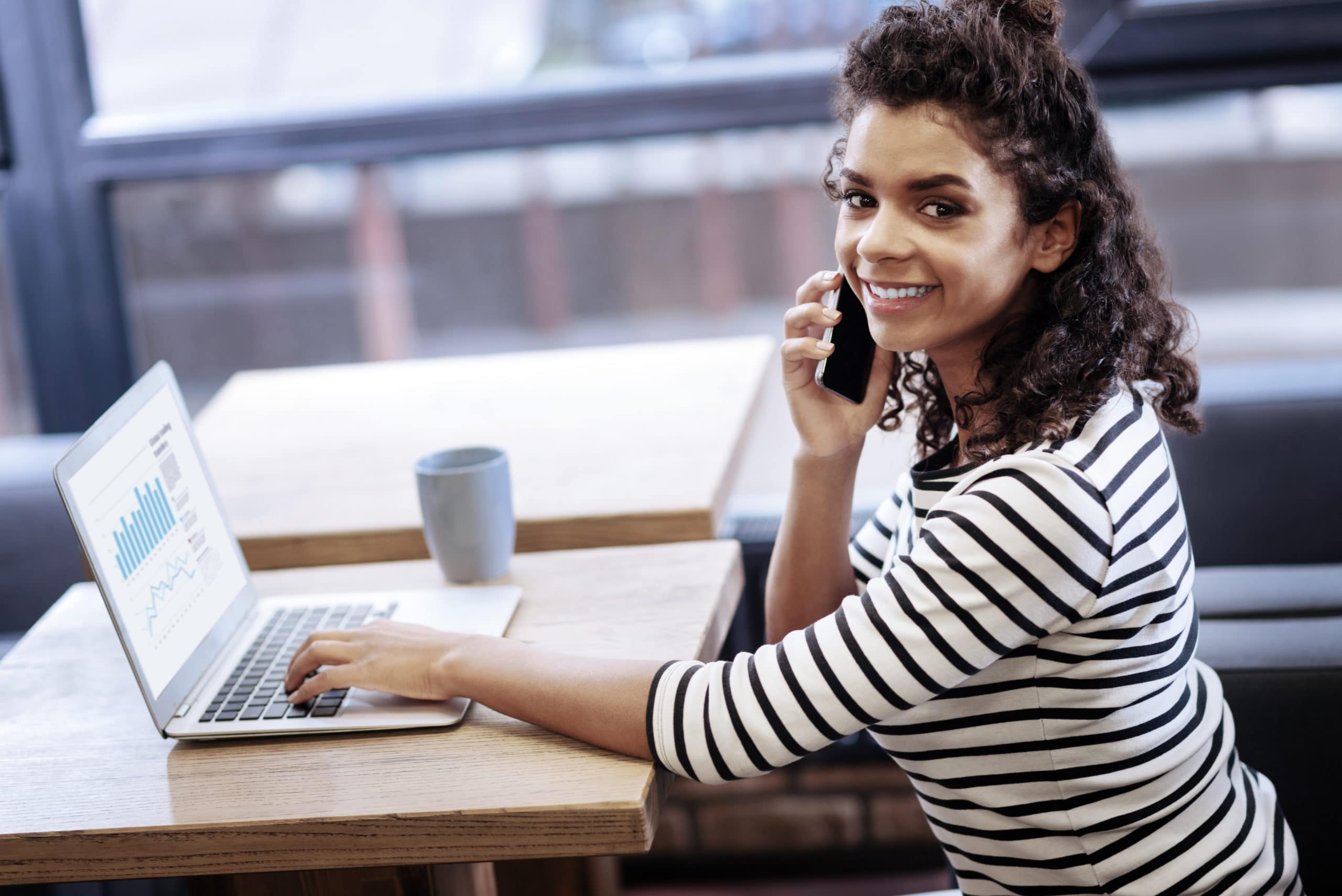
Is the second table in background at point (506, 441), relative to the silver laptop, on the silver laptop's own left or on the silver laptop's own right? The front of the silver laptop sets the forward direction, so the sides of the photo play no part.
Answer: on the silver laptop's own left

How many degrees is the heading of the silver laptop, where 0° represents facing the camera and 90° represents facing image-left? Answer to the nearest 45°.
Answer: approximately 270°
